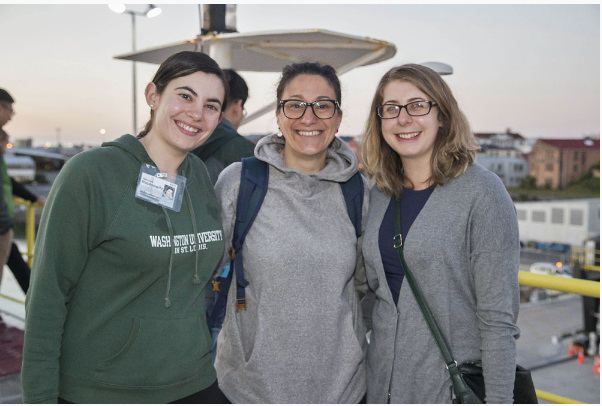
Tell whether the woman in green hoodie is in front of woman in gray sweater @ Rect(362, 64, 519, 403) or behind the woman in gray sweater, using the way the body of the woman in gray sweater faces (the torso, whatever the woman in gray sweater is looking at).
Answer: in front

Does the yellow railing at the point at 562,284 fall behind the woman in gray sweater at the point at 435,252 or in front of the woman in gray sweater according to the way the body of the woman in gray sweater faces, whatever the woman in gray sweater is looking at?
behind

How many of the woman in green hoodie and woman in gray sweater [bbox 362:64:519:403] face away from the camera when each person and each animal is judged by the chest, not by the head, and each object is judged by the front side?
0

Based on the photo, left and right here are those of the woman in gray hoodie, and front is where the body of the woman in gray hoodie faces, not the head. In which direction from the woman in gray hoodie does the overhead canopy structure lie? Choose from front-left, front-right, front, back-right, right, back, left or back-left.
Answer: back

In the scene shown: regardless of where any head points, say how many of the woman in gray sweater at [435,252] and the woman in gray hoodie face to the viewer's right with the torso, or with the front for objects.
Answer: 0

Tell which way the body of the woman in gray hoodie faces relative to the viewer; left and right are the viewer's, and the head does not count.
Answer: facing the viewer

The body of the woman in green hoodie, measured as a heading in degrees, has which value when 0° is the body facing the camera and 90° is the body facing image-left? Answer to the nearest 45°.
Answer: approximately 315°

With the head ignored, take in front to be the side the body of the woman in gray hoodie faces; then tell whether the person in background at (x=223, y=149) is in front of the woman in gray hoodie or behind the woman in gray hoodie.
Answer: behind
